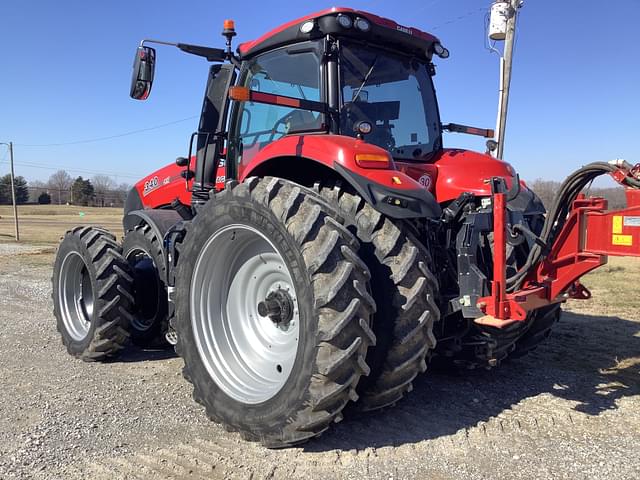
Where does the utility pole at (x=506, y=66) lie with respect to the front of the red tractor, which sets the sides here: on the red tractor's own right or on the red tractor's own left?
on the red tractor's own right

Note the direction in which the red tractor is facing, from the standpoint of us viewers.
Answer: facing away from the viewer and to the left of the viewer
